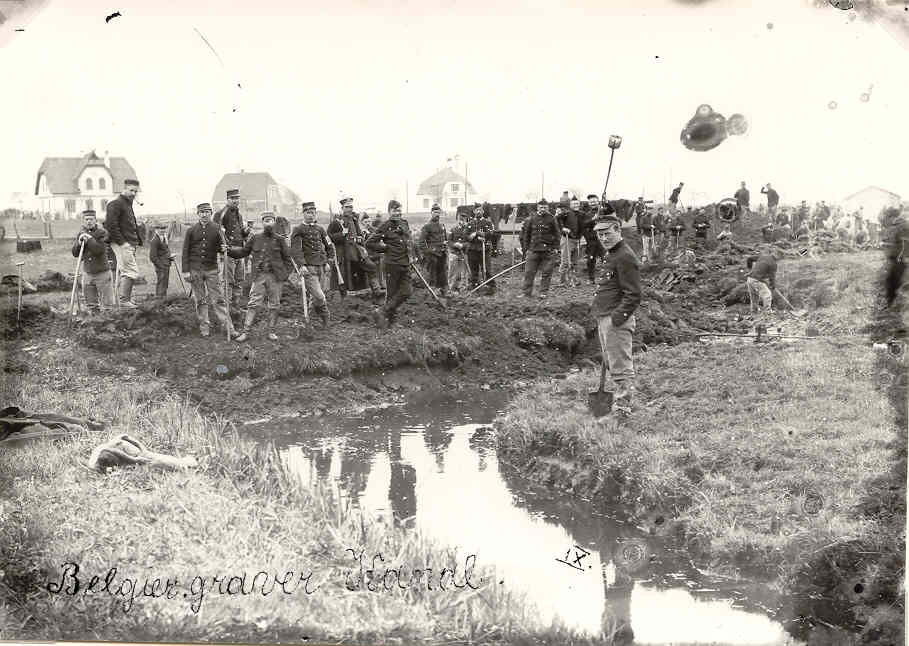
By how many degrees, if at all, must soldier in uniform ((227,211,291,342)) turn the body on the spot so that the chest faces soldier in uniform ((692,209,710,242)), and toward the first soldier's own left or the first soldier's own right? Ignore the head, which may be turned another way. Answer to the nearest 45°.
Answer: approximately 90° to the first soldier's own left

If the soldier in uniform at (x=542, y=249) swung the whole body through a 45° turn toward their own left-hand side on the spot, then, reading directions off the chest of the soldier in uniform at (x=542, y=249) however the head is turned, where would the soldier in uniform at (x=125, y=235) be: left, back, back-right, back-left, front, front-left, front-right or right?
right

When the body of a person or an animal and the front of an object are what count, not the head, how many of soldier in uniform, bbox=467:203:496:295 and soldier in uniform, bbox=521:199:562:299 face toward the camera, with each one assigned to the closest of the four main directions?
2

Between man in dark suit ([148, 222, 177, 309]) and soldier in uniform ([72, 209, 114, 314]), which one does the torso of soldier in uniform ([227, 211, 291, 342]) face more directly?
the soldier in uniform

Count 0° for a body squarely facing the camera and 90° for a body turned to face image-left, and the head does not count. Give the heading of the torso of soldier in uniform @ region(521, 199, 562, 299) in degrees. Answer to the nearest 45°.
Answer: approximately 0°

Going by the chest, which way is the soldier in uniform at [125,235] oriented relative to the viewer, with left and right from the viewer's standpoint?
facing the viewer and to the right of the viewer

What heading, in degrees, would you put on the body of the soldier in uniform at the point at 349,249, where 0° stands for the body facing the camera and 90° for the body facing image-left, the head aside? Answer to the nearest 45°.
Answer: approximately 0°
